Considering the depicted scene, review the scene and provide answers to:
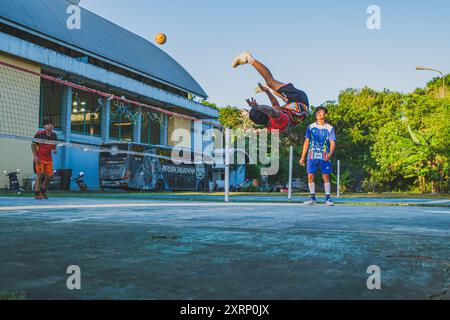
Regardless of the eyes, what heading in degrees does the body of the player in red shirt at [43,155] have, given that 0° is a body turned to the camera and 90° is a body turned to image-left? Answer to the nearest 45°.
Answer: approximately 315°

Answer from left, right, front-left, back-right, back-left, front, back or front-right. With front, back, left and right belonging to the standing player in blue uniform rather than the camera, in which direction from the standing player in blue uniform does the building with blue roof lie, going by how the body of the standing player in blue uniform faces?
back-right

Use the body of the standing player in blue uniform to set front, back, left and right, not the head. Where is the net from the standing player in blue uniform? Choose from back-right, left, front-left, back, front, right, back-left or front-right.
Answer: back-right

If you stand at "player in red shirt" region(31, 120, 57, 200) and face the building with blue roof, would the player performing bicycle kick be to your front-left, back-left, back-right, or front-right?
back-right

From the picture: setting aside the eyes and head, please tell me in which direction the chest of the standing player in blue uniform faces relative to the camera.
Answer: toward the camera

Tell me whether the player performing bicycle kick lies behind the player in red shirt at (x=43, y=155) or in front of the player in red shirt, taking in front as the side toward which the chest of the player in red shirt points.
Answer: in front

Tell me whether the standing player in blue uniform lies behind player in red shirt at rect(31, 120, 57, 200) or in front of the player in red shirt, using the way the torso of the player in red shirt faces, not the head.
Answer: in front

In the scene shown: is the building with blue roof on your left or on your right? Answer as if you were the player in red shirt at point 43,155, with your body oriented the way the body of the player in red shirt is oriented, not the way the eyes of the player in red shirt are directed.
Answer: on your left

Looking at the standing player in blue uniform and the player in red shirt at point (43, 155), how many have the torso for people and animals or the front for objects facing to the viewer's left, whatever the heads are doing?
0

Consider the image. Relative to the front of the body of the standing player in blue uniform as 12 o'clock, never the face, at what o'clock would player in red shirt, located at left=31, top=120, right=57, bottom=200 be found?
The player in red shirt is roughly at 3 o'clock from the standing player in blue uniform.
